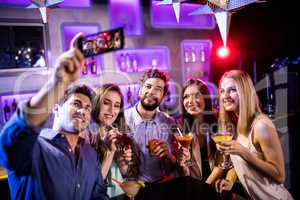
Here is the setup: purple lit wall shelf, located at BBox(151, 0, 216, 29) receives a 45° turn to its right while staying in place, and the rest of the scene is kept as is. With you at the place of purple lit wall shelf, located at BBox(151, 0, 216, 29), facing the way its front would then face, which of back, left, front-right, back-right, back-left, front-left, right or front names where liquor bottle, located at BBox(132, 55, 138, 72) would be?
front

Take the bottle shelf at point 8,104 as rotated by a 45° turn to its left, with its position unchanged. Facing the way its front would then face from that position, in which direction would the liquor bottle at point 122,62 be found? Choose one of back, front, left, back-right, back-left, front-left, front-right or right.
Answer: front-left

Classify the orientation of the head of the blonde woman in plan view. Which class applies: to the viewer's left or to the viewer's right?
to the viewer's left

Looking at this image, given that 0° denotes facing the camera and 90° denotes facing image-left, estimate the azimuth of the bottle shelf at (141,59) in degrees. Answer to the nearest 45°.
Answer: approximately 0°

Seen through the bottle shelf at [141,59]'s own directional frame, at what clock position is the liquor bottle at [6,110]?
The liquor bottle is roughly at 2 o'clock from the bottle shelf.

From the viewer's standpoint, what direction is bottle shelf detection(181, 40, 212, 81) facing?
toward the camera

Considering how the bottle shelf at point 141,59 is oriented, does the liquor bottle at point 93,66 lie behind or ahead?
ahead

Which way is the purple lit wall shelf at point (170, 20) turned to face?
toward the camera

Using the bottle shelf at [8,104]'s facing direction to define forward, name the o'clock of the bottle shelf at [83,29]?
the bottle shelf at [83,29] is roughly at 9 o'clock from the bottle shelf at [8,104].

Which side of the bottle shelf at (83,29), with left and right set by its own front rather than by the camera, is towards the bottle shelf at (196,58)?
left

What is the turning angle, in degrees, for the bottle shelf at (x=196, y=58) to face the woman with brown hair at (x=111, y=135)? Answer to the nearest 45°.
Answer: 0° — it already faces them

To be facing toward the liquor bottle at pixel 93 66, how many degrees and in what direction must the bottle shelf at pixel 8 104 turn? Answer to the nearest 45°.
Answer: approximately 90° to its left
